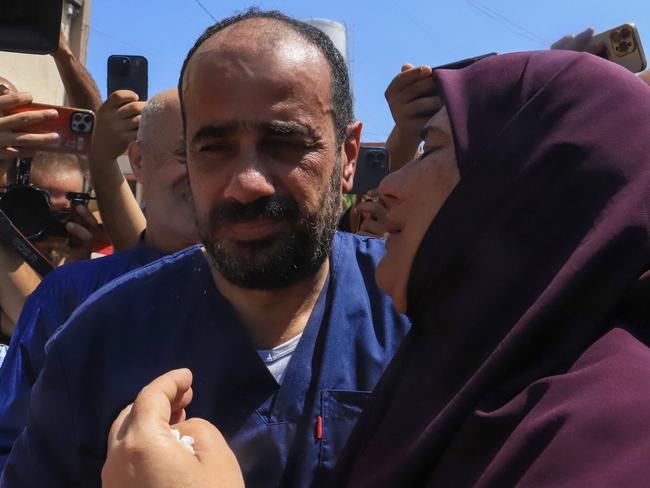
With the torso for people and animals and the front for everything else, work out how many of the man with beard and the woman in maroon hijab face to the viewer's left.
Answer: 1

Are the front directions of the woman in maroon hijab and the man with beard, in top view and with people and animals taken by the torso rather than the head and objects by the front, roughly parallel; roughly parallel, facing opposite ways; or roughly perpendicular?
roughly perpendicular

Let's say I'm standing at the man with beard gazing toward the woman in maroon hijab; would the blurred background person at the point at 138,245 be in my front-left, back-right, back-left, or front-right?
back-left

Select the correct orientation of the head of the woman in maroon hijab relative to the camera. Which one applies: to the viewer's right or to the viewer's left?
to the viewer's left

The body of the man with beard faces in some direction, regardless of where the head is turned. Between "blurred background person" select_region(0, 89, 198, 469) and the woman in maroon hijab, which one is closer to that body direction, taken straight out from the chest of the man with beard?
the woman in maroon hijab

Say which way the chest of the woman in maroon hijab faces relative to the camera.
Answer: to the viewer's left

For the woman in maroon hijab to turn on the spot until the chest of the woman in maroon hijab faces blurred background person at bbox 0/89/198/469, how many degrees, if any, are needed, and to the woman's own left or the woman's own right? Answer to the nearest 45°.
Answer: approximately 45° to the woman's own right

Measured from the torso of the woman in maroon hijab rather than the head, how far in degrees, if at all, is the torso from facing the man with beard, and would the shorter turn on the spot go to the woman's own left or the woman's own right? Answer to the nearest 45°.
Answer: approximately 45° to the woman's own right

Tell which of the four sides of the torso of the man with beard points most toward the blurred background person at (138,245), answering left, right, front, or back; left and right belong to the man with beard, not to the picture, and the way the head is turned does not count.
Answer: back

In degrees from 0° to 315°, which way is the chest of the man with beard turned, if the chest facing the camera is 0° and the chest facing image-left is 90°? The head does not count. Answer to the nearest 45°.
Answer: approximately 0°
